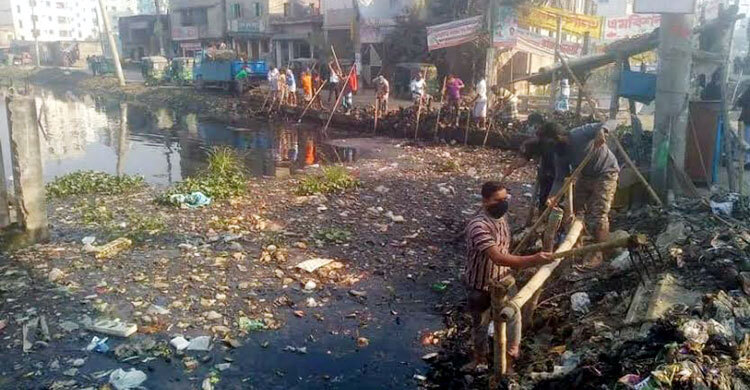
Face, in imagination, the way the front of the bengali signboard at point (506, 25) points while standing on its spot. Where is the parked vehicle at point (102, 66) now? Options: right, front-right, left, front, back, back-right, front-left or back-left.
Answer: back-right

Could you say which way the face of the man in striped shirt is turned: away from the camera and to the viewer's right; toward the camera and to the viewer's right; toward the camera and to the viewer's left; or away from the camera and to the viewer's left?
toward the camera and to the viewer's right

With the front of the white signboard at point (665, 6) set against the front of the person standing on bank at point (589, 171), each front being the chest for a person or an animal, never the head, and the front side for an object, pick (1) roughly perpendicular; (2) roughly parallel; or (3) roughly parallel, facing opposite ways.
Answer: roughly perpendicular

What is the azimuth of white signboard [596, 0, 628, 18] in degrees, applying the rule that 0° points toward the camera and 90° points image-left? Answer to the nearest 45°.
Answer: approximately 0°

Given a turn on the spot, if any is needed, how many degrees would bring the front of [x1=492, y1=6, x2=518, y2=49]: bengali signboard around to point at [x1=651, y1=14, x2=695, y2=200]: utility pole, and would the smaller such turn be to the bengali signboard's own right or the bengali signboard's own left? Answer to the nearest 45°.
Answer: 0° — it already faces it

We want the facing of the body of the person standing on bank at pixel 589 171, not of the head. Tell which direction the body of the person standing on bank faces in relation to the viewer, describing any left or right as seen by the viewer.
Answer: facing to the left of the viewer

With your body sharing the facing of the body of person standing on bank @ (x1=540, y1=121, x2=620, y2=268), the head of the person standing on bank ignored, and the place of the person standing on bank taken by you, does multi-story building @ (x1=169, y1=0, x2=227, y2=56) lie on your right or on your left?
on your right

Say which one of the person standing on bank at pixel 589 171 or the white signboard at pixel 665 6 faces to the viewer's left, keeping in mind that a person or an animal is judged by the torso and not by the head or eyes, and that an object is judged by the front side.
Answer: the person standing on bank

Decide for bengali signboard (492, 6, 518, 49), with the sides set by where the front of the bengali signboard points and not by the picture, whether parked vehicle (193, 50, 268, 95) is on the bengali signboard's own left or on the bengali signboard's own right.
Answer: on the bengali signboard's own right

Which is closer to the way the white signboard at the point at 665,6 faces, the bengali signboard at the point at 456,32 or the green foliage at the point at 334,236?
the green foliage
